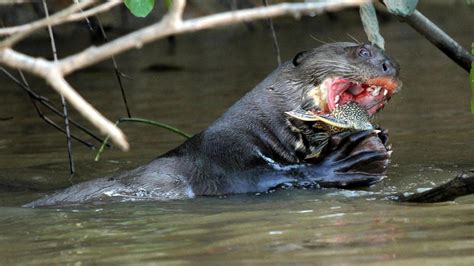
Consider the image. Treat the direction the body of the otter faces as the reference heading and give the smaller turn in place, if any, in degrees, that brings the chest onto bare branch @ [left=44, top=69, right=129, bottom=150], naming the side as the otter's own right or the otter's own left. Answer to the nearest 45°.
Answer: approximately 180°

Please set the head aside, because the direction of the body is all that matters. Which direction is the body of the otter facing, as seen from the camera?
to the viewer's right

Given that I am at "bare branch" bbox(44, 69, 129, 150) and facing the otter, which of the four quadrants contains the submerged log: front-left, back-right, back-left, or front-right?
front-right
